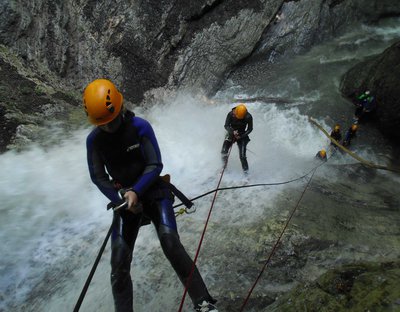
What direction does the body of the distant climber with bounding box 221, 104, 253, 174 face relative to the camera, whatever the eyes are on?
toward the camera

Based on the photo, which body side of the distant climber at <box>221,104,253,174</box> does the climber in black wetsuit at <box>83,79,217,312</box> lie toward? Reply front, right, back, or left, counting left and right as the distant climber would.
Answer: front

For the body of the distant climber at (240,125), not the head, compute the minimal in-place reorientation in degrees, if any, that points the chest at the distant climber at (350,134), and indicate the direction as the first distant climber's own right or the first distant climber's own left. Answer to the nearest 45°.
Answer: approximately 135° to the first distant climber's own left

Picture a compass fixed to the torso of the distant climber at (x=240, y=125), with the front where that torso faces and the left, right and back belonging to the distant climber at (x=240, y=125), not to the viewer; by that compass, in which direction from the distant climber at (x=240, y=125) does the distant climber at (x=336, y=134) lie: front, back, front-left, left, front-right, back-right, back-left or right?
back-left
